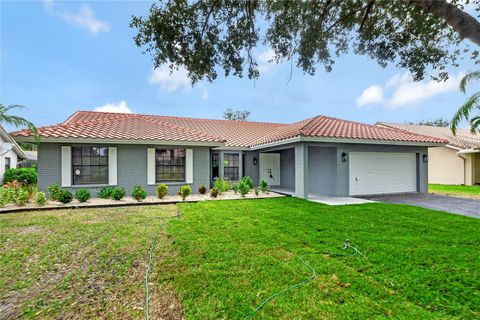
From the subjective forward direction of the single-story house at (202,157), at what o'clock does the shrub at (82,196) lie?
The shrub is roughly at 2 o'clock from the single-story house.

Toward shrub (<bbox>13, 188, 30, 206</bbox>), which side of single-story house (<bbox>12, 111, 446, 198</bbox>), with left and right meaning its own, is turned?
right

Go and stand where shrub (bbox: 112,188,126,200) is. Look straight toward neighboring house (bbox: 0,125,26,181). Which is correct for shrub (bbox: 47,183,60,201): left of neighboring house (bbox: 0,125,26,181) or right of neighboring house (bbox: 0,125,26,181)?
left

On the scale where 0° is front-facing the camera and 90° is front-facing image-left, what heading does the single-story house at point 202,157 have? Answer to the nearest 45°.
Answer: approximately 0°

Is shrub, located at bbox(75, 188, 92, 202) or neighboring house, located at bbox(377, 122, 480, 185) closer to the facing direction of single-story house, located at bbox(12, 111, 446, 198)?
the shrub

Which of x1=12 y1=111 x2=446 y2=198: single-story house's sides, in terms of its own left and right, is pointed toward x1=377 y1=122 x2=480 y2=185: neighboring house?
left

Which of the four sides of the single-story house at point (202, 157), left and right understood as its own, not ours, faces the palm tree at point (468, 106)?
left
